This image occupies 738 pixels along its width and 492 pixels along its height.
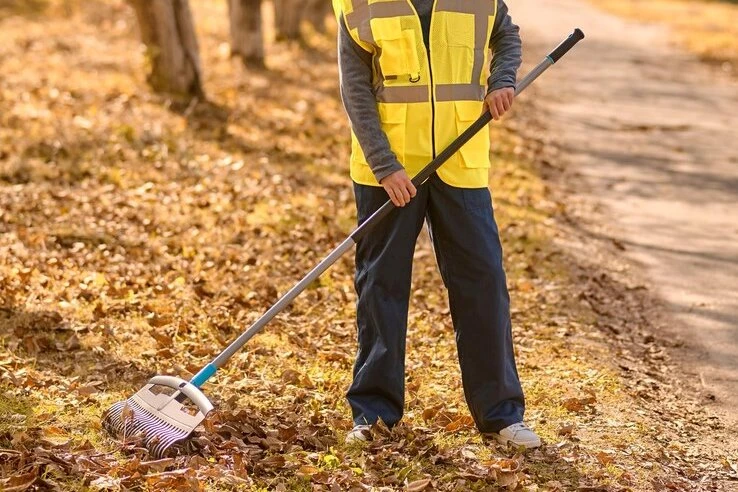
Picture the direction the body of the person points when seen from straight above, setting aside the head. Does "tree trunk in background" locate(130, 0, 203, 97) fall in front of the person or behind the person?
behind

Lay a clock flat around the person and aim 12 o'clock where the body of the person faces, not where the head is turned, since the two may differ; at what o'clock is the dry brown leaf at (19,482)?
The dry brown leaf is roughly at 2 o'clock from the person.

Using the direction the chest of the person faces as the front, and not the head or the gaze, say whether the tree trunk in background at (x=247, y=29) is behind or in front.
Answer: behind

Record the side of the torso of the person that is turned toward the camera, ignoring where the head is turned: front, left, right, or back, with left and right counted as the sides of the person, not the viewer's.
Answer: front

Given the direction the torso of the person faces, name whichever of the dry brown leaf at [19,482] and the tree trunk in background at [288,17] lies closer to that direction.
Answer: the dry brown leaf

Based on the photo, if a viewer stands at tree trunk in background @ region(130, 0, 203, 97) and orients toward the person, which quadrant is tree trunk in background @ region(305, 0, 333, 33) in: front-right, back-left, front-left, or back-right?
back-left

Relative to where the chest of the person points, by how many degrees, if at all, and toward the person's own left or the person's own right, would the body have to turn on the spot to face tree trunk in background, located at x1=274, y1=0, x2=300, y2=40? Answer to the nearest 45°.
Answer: approximately 180°

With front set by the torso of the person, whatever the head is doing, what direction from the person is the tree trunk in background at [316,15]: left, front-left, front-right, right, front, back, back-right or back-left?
back
